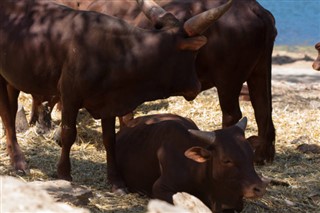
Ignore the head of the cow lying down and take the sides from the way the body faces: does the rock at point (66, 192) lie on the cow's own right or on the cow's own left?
on the cow's own right

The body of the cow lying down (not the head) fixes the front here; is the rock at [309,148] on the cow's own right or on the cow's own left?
on the cow's own left

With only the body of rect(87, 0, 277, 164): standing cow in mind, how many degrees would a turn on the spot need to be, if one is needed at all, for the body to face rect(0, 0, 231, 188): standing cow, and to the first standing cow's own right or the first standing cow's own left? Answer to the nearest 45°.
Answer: approximately 45° to the first standing cow's own left

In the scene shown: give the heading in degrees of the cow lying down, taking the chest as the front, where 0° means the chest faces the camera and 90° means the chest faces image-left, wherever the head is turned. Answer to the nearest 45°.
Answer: approximately 315°

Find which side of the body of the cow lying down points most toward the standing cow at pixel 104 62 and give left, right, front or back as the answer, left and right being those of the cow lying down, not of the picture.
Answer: back

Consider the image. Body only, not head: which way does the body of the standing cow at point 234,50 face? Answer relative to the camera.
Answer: to the viewer's left

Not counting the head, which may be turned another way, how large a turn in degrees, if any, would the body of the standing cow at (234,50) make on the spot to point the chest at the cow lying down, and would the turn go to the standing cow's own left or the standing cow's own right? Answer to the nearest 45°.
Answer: approximately 90° to the standing cow's own left

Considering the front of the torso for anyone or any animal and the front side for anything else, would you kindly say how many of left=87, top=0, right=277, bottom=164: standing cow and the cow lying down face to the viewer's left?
1
